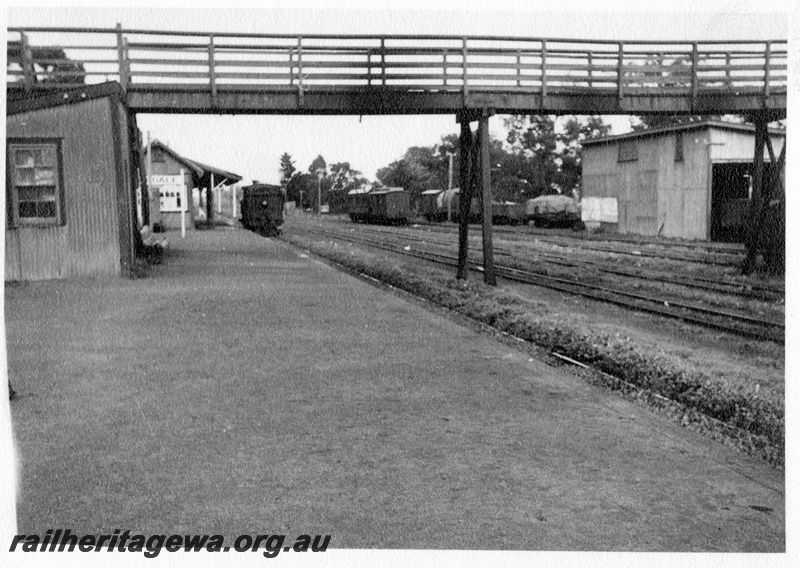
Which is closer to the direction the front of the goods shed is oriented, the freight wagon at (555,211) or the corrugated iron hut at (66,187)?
the corrugated iron hut

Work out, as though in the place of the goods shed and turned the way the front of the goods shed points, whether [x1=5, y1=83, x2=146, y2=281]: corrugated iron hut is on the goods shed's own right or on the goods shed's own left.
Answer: on the goods shed's own right

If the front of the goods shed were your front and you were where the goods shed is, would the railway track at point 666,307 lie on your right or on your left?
on your right

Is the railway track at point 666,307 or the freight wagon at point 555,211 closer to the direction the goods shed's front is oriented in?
the railway track
